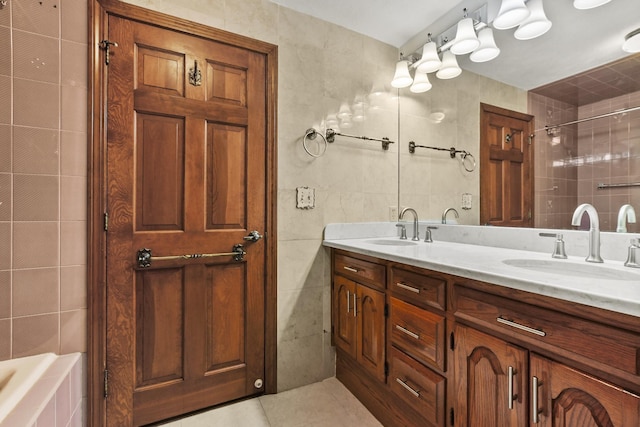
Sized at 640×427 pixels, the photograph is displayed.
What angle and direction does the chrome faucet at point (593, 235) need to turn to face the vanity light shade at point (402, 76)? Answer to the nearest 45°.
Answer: approximately 90° to its right

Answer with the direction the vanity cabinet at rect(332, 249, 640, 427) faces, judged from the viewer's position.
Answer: facing the viewer and to the left of the viewer

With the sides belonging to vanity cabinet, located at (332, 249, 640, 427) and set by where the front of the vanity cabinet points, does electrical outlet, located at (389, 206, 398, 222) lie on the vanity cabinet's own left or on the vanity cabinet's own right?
on the vanity cabinet's own right

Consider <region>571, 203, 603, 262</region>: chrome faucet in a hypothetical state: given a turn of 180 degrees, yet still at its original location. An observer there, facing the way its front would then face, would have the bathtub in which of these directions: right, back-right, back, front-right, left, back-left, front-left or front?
back

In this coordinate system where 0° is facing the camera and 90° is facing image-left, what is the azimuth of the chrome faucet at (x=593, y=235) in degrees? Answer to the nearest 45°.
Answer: approximately 45°

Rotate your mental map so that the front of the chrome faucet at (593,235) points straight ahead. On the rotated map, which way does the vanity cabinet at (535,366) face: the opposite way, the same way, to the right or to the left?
the same way

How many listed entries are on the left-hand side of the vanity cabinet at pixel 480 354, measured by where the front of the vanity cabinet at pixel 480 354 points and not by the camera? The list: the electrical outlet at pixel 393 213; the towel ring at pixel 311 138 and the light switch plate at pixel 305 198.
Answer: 0

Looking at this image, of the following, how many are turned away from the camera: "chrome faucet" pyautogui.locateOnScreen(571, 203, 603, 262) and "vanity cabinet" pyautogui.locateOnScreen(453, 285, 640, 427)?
0
